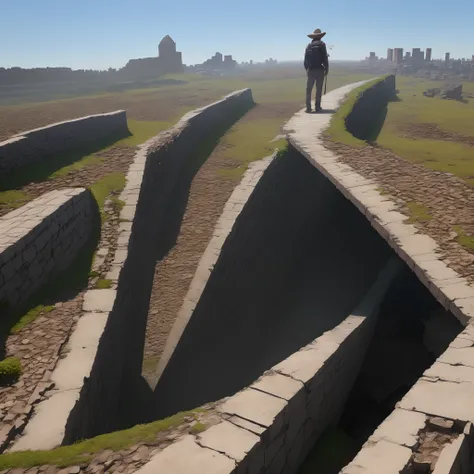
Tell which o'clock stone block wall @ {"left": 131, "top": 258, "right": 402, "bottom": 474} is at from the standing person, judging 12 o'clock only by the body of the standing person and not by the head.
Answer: The stone block wall is roughly at 6 o'clock from the standing person.

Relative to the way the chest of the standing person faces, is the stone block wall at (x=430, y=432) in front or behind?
behind

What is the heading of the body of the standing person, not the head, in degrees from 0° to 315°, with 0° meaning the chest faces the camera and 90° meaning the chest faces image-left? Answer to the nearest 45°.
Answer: approximately 180°

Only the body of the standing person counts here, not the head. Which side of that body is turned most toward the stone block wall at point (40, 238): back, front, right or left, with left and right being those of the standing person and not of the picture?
back

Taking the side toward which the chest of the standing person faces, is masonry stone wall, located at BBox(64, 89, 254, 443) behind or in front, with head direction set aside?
behind

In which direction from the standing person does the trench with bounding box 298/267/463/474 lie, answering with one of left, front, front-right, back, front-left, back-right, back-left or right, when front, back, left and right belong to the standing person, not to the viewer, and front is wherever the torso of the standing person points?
back

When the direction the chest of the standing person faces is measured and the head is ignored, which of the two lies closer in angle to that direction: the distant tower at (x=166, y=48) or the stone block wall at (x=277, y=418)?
the distant tower
